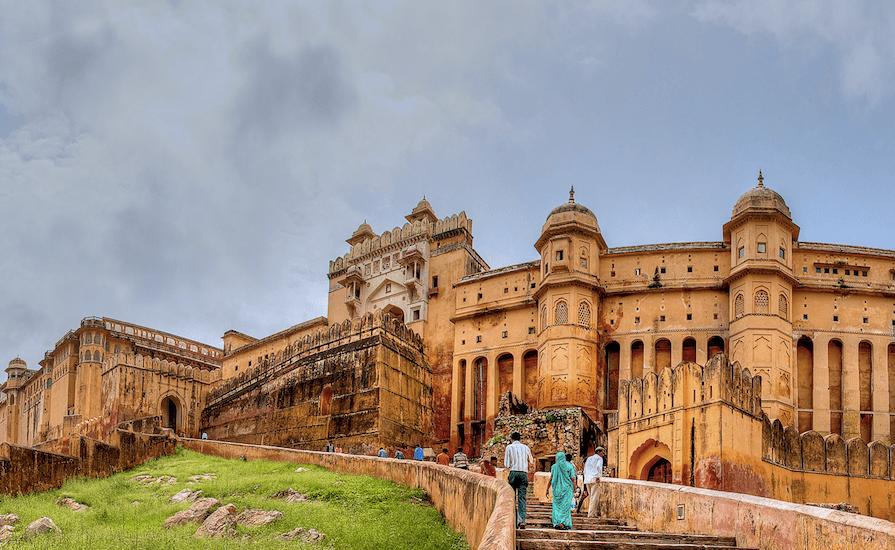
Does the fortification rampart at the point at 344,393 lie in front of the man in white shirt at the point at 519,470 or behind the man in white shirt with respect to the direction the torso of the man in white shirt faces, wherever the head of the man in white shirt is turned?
in front

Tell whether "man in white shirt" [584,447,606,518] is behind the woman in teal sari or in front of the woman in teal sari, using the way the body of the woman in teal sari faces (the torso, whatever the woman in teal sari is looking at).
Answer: in front

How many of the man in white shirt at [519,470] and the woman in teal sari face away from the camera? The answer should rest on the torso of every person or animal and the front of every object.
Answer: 2

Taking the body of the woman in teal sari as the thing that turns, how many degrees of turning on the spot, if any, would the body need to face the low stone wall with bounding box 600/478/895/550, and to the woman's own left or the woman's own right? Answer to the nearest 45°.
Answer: approximately 135° to the woman's own right

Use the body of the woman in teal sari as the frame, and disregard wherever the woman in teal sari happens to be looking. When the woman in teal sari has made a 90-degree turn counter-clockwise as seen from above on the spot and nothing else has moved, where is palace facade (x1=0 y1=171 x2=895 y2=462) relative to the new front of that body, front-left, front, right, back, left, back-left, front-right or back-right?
right

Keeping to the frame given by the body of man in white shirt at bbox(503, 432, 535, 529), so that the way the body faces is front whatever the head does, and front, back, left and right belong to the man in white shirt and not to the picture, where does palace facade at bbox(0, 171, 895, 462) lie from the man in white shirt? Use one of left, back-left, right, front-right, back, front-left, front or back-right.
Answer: front

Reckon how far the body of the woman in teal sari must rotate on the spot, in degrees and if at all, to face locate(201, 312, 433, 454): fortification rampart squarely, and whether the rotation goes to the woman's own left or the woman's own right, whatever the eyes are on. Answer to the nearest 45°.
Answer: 0° — they already face it

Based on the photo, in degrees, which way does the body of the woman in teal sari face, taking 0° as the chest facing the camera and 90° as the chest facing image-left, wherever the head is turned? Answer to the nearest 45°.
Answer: approximately 180°

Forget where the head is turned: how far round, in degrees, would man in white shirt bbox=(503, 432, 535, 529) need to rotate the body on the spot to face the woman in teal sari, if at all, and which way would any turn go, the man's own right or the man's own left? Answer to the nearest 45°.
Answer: approximately 135° to the man's own right

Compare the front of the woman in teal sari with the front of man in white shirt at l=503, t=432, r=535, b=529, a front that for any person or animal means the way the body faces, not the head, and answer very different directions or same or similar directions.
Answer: same or similar directions

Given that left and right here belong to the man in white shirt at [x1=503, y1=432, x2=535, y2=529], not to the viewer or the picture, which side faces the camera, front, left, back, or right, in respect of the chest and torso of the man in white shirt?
back
